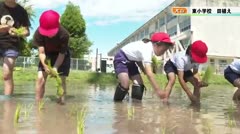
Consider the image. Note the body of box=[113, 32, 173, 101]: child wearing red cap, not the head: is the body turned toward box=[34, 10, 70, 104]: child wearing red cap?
no

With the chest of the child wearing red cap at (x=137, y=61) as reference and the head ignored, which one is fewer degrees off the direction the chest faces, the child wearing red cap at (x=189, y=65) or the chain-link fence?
the child wearing red cap

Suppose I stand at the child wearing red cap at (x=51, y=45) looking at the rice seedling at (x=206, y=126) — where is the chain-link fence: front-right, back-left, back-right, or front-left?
back-left

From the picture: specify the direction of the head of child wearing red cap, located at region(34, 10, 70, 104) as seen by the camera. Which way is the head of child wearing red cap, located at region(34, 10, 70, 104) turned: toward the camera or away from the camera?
toward the camera

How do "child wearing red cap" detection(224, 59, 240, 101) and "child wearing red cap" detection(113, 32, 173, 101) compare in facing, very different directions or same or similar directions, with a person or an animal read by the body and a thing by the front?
same or similar directions

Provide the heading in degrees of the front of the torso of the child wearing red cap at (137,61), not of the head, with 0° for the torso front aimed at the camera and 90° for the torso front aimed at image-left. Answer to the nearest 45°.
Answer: approximately 270°
